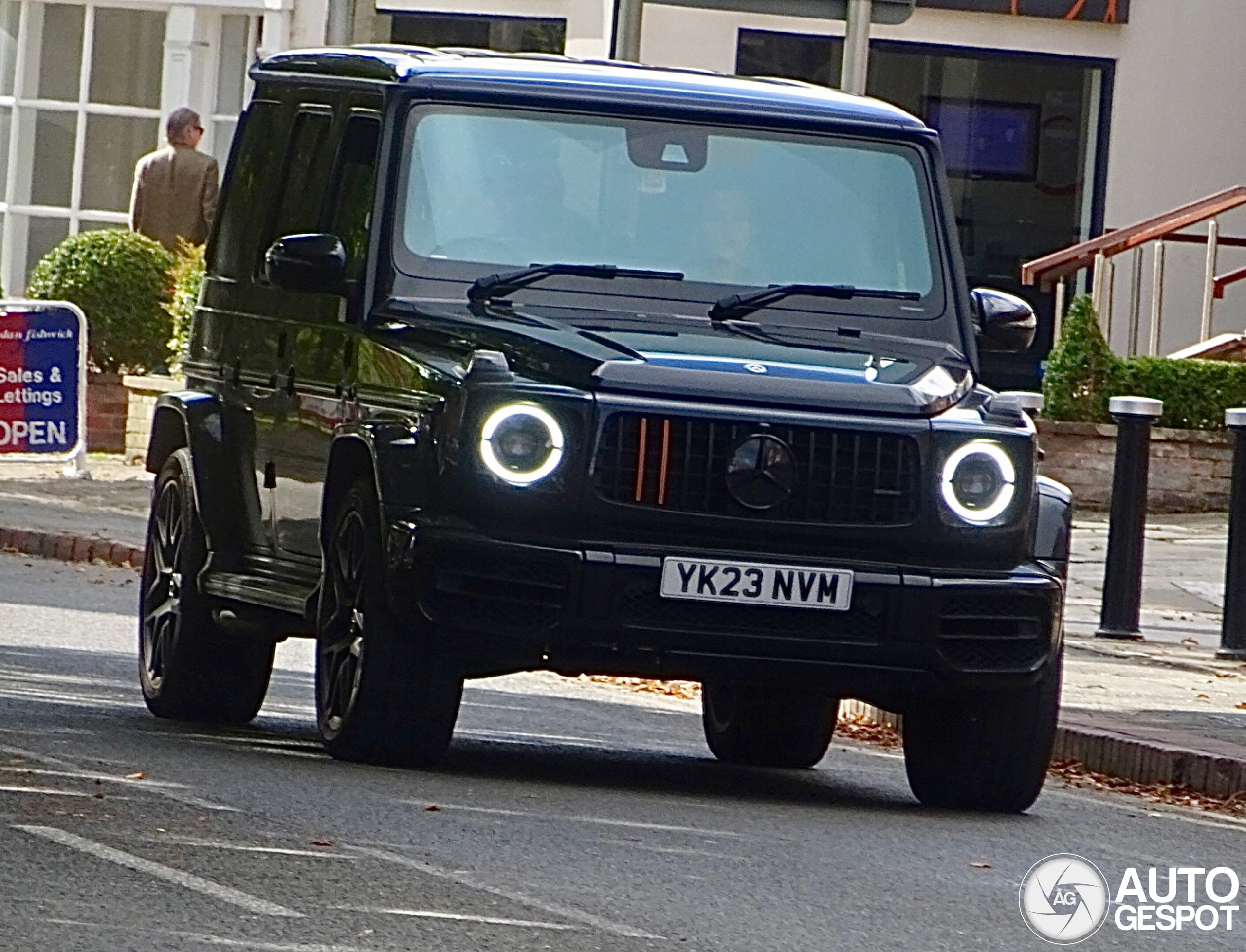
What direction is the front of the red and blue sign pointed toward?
toward the camera

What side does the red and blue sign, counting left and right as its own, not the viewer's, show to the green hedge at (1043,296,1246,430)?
left

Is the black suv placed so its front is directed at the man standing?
no

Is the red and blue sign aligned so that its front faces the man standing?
no

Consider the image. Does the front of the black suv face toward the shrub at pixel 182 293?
no

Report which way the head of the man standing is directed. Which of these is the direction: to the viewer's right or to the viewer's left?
to the viewer's right

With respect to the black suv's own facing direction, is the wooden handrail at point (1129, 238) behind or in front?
behind

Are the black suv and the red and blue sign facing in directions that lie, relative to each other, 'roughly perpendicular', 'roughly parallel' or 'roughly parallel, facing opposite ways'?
roughly parallel

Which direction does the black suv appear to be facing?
toward the camera

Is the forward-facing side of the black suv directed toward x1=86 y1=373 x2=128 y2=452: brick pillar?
no

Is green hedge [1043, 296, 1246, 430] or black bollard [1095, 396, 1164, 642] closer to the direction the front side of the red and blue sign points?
the black bollard

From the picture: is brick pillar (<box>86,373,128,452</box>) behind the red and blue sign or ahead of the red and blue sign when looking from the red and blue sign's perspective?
behind

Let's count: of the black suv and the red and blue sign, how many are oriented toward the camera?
2
